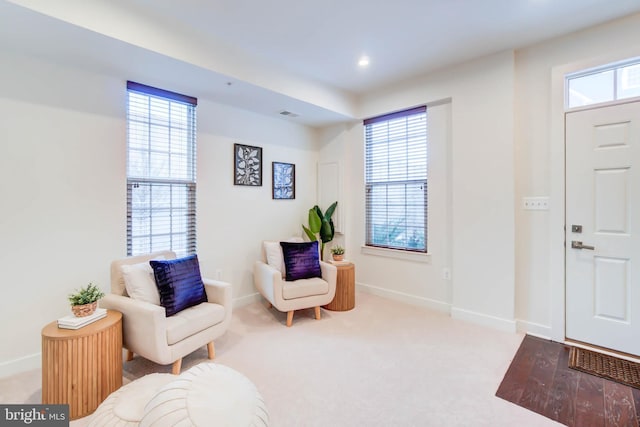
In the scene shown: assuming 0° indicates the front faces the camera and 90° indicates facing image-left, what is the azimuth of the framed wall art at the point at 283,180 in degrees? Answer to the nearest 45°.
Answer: approximately 315°

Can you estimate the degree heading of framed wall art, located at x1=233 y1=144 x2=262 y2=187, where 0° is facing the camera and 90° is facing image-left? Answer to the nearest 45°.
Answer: approximately 315°

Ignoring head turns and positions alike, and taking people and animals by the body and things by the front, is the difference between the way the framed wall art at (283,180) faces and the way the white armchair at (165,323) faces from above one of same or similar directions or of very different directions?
same or similar directions

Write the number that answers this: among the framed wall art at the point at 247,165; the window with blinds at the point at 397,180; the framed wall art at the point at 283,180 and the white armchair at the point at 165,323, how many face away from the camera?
0

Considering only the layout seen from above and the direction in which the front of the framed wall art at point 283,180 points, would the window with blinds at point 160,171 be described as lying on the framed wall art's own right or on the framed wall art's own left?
on the framed wall art's own right

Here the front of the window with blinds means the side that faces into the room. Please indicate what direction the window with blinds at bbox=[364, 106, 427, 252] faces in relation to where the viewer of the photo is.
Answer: facing the viewer and to the left of the viewer

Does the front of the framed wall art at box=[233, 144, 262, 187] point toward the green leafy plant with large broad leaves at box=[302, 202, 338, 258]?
no

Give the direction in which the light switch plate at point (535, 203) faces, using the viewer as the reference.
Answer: facing the viewer

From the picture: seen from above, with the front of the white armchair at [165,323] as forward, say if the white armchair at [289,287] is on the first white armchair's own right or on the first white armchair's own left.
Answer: on the first white armchair's own left

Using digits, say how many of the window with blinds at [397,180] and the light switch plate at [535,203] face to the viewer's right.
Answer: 0

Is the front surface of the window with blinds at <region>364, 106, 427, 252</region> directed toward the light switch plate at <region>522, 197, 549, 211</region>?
no

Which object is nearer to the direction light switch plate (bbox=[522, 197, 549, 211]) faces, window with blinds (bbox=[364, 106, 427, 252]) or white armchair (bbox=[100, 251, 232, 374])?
the white armchair

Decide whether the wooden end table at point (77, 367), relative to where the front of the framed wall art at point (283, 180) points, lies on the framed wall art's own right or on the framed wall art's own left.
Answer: on the framed wall art's own right

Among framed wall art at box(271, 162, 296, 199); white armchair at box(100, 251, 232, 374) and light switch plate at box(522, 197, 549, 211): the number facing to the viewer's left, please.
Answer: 0

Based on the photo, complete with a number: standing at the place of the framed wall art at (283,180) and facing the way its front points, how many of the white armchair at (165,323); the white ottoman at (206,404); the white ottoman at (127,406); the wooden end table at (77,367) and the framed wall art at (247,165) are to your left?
0

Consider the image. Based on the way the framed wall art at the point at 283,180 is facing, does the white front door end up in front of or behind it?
in front
